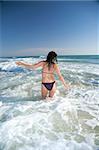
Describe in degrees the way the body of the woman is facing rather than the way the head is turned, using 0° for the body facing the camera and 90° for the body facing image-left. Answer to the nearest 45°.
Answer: approximately 180°
